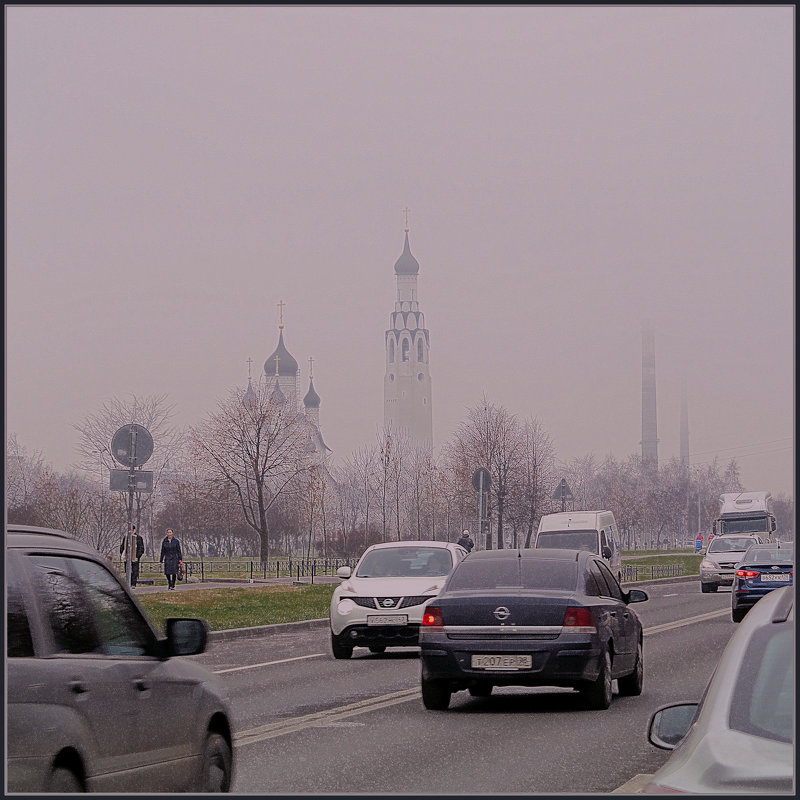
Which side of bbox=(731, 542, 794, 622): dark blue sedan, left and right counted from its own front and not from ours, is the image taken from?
back

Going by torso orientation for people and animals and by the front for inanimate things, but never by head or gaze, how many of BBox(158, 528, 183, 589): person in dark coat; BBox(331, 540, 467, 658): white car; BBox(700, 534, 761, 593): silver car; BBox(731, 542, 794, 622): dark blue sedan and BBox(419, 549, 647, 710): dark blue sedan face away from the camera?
2

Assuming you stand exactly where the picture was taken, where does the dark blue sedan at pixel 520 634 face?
facing away from the viewer

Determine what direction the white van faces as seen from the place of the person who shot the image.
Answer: facing the viewer

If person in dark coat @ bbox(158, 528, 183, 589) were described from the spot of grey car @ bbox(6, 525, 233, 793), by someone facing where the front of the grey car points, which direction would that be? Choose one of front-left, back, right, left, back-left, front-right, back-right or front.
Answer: front-left

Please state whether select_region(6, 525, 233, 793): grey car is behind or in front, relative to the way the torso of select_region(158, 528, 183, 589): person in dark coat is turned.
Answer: in front

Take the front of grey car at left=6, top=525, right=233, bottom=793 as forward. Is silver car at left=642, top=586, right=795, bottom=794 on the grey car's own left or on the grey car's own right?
on the grey car's own right

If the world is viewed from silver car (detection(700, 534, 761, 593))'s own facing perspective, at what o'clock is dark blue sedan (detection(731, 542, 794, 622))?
The dark blue sedan is roughly at 12 o'clock from the silver car.

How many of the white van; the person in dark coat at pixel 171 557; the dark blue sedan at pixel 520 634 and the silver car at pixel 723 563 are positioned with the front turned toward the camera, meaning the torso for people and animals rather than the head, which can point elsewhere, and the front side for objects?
3

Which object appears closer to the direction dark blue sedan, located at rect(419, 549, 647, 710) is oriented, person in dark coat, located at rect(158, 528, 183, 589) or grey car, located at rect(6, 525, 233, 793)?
the person in dark coat

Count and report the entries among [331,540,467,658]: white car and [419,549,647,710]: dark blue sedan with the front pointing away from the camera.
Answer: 1

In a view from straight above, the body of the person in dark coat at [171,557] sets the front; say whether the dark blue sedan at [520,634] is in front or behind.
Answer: in front

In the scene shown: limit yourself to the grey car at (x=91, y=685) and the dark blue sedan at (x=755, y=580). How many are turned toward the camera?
0

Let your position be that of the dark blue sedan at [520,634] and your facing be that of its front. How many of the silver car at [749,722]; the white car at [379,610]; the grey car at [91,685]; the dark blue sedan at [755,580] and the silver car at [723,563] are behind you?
2
